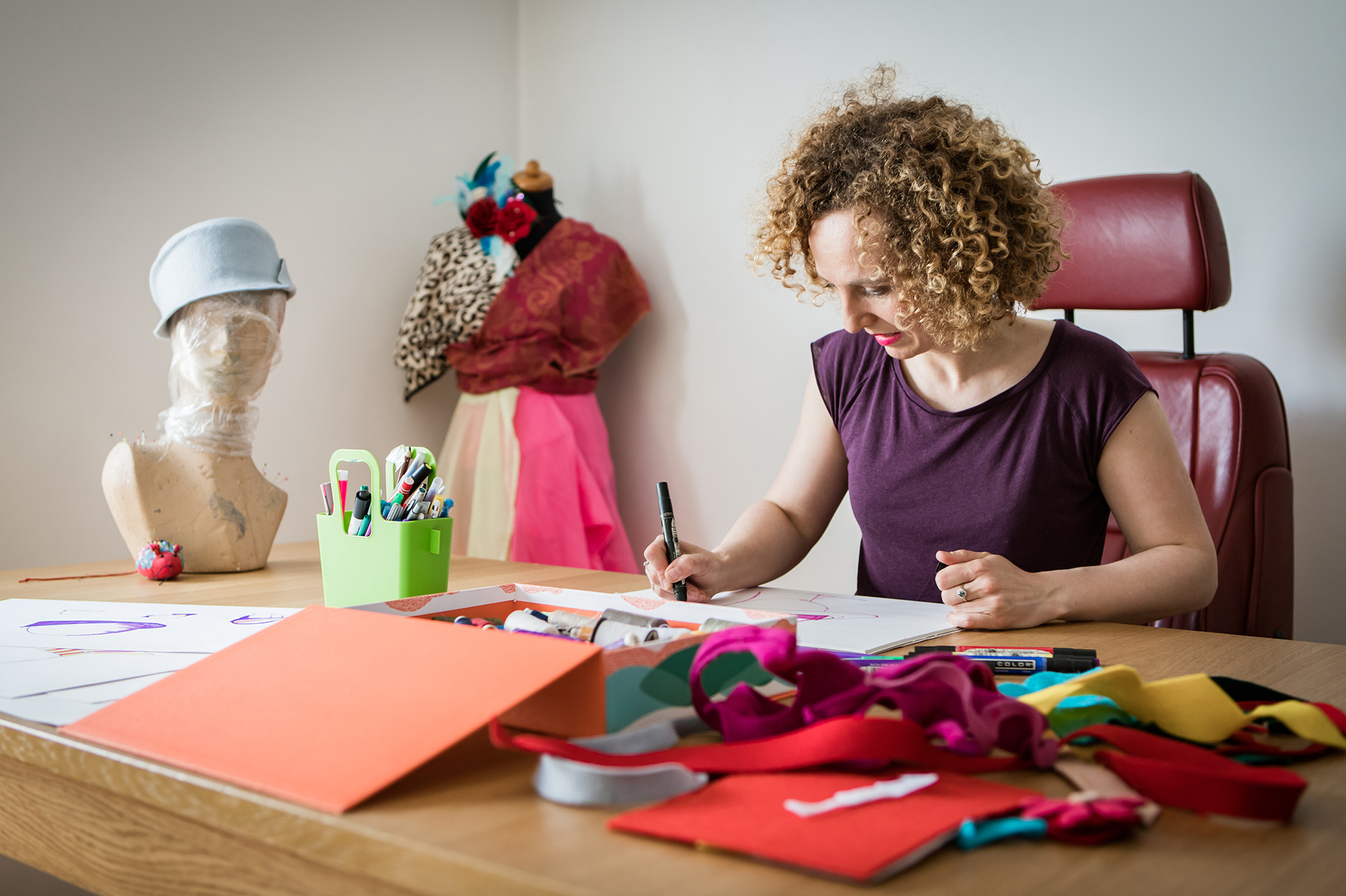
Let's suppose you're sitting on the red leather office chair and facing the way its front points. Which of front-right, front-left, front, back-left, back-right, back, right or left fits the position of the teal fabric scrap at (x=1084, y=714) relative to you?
front-left

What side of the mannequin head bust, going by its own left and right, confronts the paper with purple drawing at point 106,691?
front

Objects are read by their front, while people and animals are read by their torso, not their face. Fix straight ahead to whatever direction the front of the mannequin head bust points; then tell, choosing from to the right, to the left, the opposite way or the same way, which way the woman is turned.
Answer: to the right

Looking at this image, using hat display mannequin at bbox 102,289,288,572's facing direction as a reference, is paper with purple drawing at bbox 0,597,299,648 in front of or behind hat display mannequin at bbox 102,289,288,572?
in front

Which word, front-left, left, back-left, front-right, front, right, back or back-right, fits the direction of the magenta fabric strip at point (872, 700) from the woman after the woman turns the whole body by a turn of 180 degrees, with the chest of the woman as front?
back-right

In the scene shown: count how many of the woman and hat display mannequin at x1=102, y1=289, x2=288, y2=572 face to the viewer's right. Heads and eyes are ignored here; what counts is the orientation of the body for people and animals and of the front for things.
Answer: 0

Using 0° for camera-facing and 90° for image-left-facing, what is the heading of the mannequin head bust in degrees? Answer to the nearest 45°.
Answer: approximately 0°

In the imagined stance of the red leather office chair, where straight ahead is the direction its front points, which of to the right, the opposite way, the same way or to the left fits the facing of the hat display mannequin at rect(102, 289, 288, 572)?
to the left

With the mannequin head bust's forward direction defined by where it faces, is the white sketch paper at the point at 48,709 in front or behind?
in front

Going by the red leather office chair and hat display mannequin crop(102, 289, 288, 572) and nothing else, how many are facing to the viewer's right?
0

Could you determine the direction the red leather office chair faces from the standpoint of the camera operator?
facing the viewer and to the left of the viewer

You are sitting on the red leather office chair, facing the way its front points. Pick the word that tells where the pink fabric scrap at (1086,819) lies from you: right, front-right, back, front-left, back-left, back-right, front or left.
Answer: front-left
